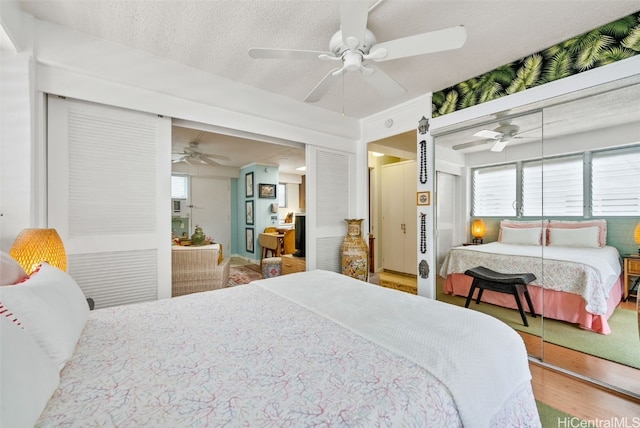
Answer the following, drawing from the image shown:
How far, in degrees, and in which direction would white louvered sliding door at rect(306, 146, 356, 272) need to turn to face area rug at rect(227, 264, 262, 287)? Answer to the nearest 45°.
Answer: approximately 180°

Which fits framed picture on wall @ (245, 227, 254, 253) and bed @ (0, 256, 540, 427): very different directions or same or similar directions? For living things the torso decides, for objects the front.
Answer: very different directions

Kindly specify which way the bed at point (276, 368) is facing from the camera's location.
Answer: facing away from the viewer and to the right of the viewer

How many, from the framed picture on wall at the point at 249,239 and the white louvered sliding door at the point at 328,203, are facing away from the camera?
0

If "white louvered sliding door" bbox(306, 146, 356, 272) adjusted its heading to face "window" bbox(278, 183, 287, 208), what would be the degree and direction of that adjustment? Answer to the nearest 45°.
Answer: approximately 135° to its left

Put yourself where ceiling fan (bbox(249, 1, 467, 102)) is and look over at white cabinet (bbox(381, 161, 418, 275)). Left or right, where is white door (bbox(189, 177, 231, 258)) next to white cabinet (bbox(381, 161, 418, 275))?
left

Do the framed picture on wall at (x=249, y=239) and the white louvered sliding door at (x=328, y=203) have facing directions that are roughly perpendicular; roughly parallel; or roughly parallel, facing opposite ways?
roughly perpendicular

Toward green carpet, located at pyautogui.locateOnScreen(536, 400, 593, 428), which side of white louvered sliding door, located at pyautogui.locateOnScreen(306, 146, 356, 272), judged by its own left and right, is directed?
front

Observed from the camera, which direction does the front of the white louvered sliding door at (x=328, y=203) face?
facing the viewer and to the right of the viewer
